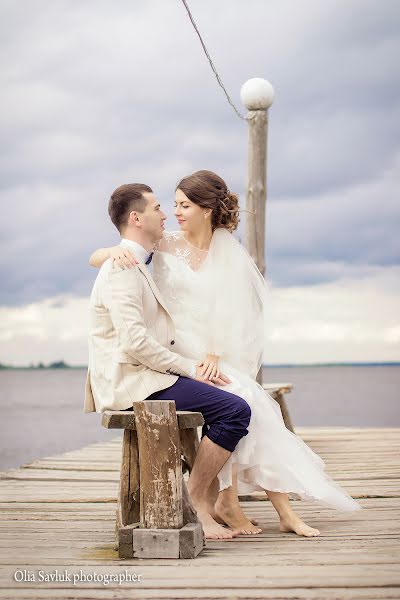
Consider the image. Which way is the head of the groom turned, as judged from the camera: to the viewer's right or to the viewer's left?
to the viewer's right

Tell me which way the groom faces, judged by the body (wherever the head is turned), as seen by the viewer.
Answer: to the viewer's right

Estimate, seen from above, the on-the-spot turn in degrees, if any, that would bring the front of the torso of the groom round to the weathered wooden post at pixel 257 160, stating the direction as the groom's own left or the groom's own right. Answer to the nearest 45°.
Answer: approximately 90° to the groom's own left
